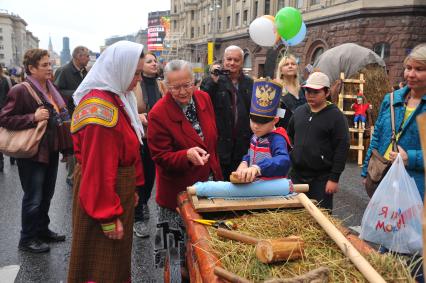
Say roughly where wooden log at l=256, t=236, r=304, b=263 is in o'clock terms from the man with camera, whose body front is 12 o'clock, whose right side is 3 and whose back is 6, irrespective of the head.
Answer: The wooden log is roughly at 12 o'clock from the man with camera.

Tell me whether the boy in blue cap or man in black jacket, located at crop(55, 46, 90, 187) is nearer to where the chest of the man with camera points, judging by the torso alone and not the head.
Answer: the boy in blue cap

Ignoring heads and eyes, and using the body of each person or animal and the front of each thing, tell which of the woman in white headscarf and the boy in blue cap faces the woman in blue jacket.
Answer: the woman in white headscarf

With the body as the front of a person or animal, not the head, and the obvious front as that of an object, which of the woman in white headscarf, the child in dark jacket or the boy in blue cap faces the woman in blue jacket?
the woman in white headscarf

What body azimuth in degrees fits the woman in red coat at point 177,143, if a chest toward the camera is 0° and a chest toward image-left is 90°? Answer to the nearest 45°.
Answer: approximately 315°

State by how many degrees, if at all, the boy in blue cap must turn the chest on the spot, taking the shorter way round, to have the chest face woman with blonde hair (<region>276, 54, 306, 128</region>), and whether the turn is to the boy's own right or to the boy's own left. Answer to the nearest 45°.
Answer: approximately 135° to the boy's own right

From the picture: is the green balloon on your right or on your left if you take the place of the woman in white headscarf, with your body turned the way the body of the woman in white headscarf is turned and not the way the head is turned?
on your left

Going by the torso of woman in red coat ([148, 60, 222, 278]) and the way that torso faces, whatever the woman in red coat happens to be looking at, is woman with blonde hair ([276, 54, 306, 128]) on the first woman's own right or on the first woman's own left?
on the first woman's own left
